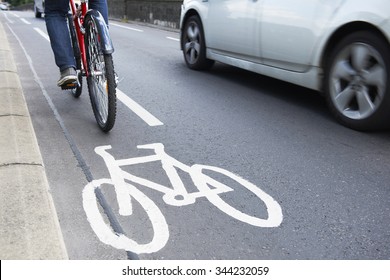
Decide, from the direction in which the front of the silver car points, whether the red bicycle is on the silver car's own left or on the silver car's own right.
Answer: on the silver car's own left

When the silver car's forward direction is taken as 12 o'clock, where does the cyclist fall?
The cyclist is roughly at 10 o'clock from the silver car.

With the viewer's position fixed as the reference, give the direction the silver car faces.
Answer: facing away from the viewer and to the left of the viewer
